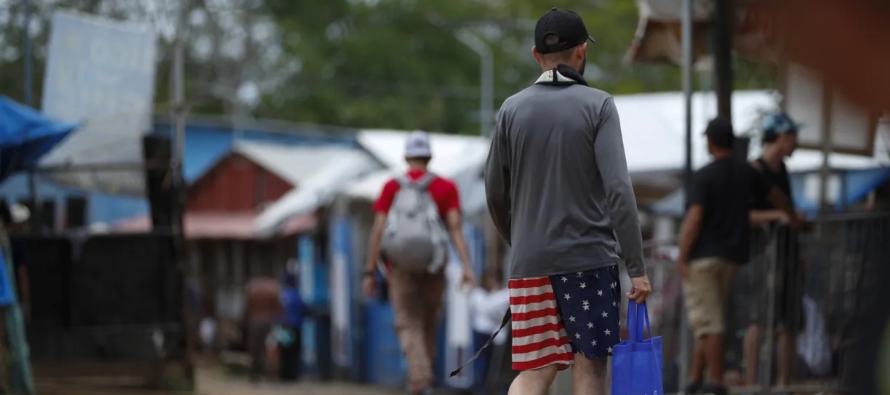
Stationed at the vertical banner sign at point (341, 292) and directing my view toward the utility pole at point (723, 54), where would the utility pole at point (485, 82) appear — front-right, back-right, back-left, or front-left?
back-left

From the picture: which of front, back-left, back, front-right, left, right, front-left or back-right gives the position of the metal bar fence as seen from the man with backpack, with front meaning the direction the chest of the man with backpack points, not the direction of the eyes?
right

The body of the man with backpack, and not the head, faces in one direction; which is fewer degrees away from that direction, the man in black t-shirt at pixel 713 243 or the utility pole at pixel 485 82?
the utility pole

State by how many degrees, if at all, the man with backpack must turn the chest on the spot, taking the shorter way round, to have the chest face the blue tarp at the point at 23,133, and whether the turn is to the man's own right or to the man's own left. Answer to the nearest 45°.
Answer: approximately 45° to the man's own left

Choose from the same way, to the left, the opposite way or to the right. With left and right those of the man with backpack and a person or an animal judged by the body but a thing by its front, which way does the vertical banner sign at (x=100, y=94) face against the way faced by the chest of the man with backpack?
the opposite way

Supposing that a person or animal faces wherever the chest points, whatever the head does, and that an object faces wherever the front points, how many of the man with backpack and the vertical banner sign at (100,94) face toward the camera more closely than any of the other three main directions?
1

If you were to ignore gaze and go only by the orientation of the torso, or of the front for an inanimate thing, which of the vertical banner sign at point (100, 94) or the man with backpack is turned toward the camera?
the vertical banner sign

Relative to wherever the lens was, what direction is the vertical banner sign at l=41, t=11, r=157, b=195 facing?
facing the viewer

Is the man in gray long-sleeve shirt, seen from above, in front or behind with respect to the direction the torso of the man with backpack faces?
behind

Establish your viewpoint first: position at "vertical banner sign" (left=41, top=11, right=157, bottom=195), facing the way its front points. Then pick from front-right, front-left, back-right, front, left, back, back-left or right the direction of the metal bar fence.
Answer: front-left

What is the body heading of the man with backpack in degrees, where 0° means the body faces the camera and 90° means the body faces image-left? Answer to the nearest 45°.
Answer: approximately 180°
